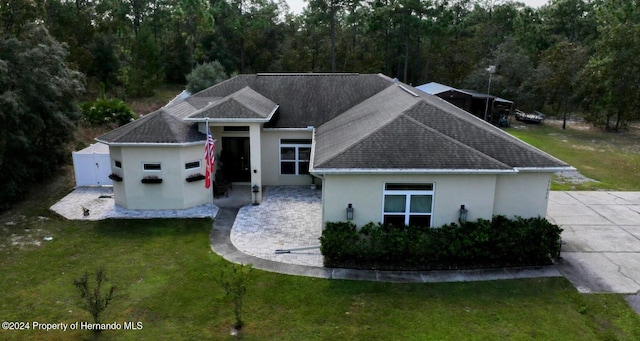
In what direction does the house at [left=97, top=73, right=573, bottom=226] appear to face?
toward the camera

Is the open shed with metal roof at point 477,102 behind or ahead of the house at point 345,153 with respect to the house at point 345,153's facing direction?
behind

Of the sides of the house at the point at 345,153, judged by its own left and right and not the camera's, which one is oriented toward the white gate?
right

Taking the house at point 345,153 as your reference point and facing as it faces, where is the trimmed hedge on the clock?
The trimmed hedge is roughly at 11 o'clock from the house.
